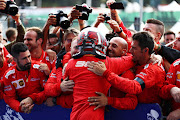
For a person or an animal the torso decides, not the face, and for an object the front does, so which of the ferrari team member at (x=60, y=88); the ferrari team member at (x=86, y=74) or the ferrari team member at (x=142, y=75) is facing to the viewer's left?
the ferrari team member at (x=142, y=75)

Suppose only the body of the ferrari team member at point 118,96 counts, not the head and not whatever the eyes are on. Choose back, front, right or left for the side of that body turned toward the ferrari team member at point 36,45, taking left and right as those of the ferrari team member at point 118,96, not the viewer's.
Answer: right

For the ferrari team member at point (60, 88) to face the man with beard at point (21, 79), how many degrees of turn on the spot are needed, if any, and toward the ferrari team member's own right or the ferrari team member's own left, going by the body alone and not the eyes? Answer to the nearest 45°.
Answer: approximately 180°

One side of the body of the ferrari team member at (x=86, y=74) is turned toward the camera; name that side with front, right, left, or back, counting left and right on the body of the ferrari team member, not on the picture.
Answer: back

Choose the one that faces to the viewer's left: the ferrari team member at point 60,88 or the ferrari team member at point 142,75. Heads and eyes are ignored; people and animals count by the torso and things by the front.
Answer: the ferrari team member at point 142,75

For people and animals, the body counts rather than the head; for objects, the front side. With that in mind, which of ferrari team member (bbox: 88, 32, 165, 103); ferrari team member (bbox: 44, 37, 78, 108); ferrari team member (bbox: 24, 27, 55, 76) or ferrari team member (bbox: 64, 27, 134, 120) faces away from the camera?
ferrari team member (bbox: 64, 27, 134, 120)

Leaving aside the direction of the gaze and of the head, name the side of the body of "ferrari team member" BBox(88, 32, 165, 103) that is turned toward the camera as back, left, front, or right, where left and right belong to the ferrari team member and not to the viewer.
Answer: left

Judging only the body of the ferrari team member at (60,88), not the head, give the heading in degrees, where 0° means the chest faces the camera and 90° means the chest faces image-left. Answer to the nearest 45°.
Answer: approximately 315°

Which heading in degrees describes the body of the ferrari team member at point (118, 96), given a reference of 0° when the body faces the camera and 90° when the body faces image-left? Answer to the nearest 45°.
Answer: approximately 45°
